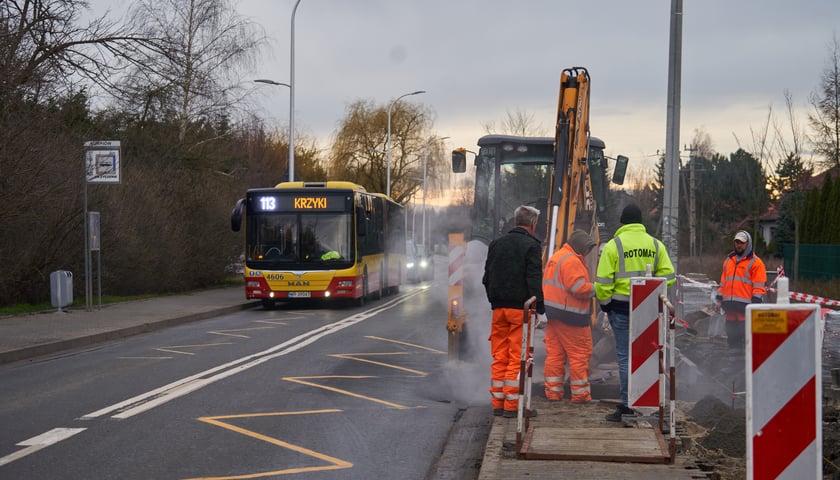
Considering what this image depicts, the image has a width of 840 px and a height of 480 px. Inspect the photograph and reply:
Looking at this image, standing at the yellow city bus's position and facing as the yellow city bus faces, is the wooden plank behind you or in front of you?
in front

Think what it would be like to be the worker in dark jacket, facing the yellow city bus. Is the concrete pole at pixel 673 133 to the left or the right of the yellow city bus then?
right

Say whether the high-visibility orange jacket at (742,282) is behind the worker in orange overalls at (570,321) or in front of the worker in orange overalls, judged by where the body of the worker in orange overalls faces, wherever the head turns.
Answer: in front

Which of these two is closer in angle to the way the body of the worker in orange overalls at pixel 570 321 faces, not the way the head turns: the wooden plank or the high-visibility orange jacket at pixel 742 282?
the high-visibility orange jacket

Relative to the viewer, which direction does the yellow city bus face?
toward the camera

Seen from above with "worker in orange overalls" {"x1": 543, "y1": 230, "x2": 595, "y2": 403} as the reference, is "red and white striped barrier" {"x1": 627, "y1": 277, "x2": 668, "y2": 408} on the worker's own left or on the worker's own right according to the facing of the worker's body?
on the worker's own right

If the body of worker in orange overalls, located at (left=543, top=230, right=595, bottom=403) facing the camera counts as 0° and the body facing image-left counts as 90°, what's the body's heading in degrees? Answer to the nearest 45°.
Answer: approximately 225°

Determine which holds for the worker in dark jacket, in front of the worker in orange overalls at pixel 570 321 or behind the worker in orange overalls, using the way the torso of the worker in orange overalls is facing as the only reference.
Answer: behind
